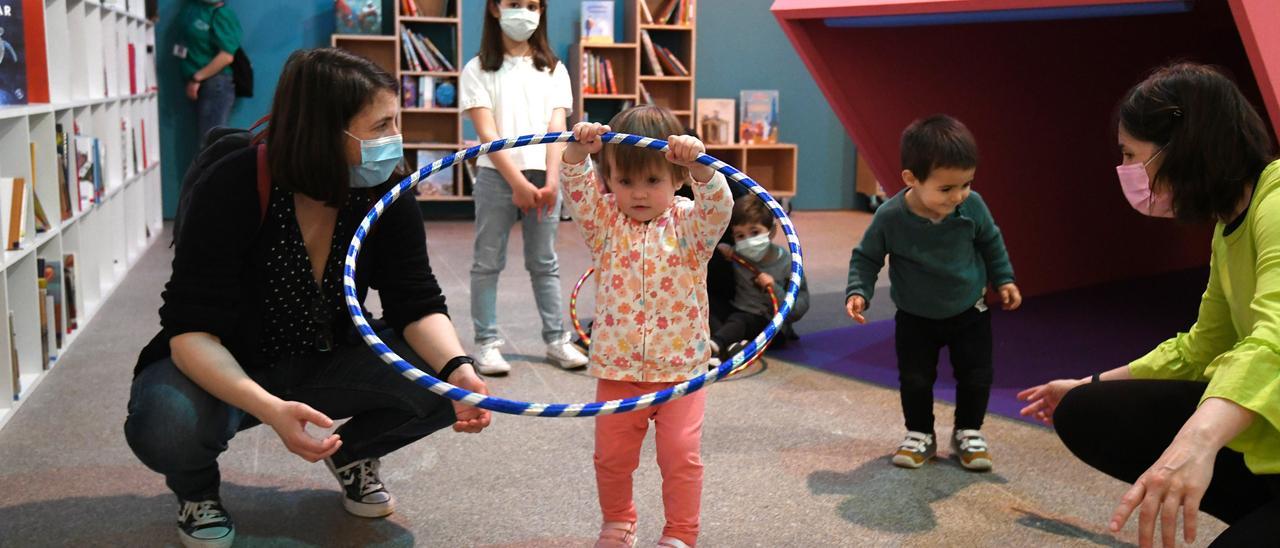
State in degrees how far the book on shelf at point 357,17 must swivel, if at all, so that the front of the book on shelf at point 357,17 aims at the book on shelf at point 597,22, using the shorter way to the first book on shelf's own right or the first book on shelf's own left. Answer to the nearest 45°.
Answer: approximately 90° to the first book on shelf's own left

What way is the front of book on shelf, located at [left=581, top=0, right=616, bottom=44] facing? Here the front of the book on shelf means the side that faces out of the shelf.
toward the camera

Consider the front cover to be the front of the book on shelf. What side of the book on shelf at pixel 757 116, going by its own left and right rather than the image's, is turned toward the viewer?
front

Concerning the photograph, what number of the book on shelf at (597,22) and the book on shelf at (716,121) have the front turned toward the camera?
2

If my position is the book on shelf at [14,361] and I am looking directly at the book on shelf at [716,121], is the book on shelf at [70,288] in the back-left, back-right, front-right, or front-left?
front-left

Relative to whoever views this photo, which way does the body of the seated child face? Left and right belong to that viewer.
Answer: facing the viewer and to the left of the viewer

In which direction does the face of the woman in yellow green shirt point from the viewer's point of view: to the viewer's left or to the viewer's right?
to the viewer's left

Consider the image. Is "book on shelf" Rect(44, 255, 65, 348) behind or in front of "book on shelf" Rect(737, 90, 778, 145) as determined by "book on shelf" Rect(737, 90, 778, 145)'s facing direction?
in front

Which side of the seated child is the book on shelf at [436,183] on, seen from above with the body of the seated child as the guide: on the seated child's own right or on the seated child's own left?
on the seated child's own right

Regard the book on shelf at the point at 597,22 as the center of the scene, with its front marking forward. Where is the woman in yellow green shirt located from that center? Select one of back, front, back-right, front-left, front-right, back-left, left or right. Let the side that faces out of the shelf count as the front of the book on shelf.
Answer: front

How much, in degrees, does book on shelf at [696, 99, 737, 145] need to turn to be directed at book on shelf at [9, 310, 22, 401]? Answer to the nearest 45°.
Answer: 0° — it already faces it
